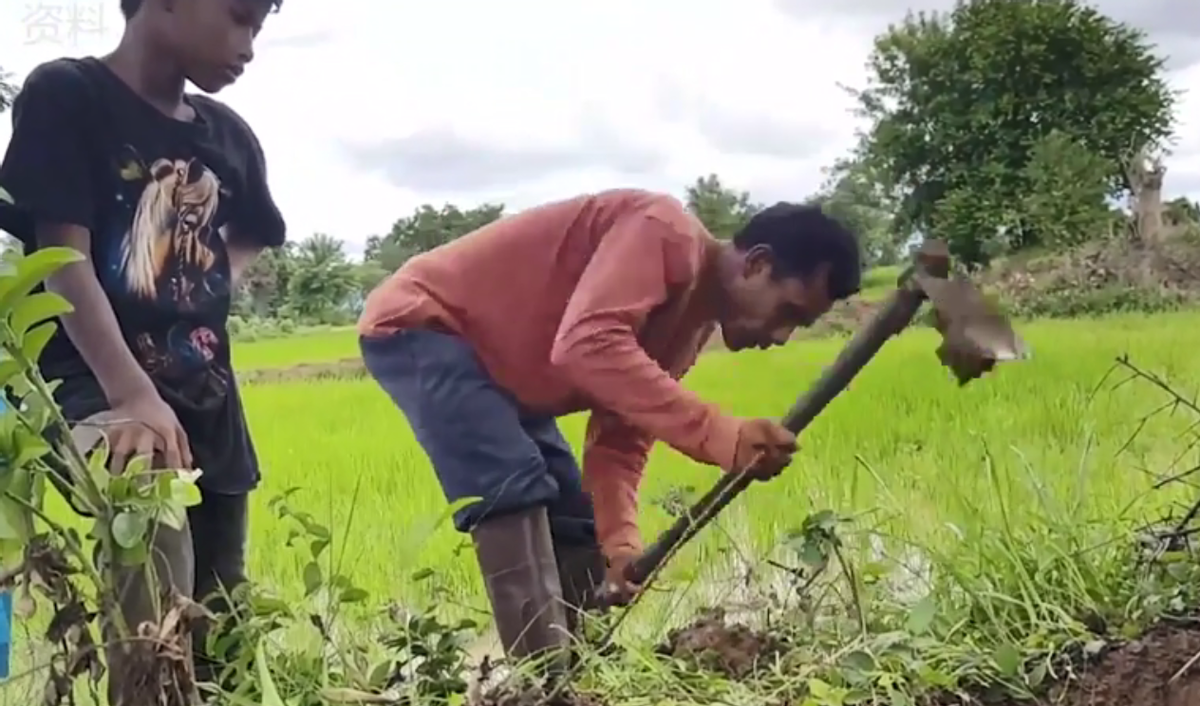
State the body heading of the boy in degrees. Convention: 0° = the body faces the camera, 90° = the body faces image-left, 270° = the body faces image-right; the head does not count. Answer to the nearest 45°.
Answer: approximately 315°

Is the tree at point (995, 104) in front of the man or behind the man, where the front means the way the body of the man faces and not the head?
in front

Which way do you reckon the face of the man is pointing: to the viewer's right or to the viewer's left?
to the viewer's right

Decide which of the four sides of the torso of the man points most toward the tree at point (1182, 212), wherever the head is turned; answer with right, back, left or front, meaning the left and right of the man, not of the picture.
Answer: left

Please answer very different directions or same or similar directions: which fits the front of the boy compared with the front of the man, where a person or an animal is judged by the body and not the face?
same or similar directions

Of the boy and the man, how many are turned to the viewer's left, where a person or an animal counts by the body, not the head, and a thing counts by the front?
0

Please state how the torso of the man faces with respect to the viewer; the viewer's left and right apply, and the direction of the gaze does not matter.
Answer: facing to the right of the viewer
